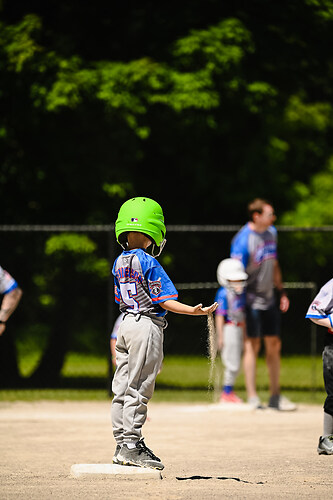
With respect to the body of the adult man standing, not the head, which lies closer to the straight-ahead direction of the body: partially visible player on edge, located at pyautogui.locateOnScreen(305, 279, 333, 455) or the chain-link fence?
the partially visible player on edge

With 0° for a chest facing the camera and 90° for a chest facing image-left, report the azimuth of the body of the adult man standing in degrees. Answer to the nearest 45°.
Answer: approximately 315°

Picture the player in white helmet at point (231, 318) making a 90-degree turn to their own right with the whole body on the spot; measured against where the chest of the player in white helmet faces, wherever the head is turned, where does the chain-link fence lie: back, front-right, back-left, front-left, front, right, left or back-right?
right

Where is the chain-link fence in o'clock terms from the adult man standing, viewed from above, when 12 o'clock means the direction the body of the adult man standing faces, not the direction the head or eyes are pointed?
The chain-link fence is roughly at 6 o'clock from the adult man standing.

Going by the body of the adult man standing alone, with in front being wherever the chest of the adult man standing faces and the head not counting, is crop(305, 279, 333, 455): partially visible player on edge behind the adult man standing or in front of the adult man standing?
in front

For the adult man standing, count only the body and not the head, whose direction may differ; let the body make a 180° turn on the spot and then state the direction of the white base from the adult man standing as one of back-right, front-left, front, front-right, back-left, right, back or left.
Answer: back-left

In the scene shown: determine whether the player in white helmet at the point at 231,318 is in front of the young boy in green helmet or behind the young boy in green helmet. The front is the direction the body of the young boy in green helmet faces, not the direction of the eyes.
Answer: in front

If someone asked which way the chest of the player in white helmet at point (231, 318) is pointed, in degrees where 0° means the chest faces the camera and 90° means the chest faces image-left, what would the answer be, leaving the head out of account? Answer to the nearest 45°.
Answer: approximately 315°

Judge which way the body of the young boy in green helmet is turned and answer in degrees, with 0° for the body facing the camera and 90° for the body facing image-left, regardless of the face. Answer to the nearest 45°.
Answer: approximately 225°

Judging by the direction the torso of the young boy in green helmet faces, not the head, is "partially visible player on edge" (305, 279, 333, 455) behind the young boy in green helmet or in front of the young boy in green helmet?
in front
